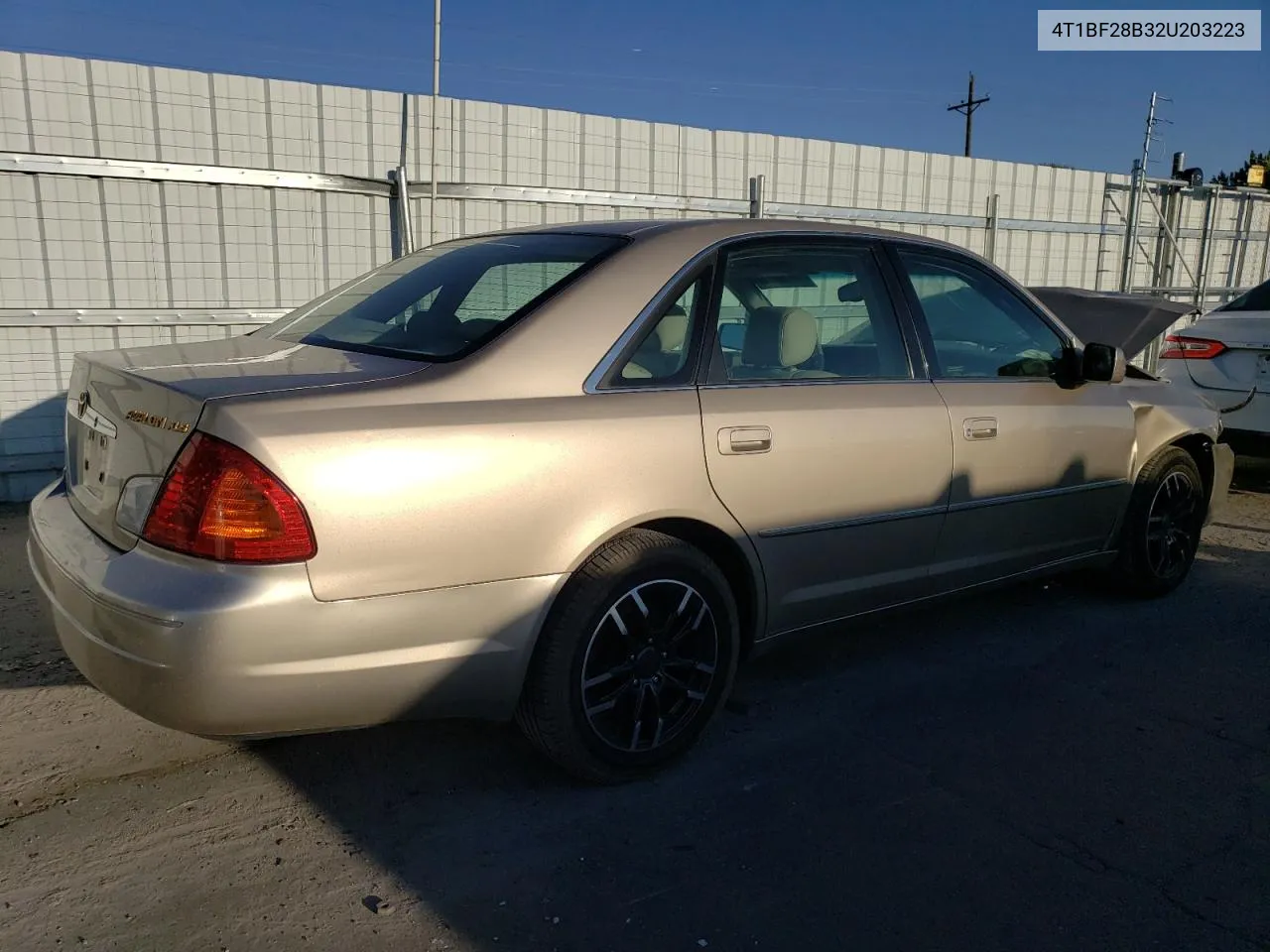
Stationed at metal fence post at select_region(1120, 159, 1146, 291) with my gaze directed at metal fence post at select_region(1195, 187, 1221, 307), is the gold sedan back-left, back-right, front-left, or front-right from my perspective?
back-right

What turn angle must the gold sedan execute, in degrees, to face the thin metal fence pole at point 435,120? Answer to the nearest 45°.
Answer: approximately 45° to its left

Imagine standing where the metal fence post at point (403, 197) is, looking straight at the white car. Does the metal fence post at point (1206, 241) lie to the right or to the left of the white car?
left

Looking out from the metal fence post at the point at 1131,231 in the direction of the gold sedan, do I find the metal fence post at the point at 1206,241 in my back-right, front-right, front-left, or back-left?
back-left

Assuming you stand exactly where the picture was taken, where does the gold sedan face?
facing away from the viewer and to the right of the viewer

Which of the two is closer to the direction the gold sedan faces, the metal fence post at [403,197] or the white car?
the white car

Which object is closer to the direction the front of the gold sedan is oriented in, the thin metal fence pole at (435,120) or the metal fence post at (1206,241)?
the metal fence post

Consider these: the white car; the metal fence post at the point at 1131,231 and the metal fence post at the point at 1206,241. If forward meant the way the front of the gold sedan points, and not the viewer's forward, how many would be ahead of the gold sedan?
3

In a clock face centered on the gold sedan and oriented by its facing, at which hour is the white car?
The white car is roughly at 12 o'clock from the gold sedan.

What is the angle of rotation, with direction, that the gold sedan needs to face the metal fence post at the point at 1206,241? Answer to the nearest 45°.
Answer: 0° — it already faces it

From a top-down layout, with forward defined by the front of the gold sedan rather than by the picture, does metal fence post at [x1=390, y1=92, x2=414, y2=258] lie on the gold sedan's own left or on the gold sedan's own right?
on the gold sedan's own left

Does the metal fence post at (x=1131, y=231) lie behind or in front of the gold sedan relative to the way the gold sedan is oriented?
in front
